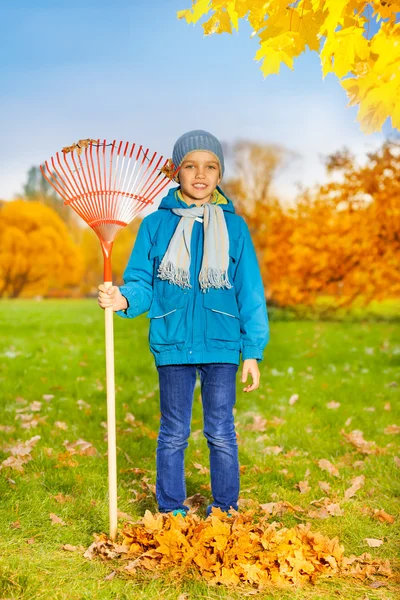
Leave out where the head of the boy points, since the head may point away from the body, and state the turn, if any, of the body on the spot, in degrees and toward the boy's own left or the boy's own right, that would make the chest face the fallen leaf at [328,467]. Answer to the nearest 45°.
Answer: approximately 135° to the boy's own left

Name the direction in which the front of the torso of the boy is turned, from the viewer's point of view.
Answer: toward the camera

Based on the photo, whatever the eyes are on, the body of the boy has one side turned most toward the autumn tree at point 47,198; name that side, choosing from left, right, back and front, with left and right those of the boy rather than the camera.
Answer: back

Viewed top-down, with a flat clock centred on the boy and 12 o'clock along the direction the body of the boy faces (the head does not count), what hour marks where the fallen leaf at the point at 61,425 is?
The fallen leaf is roughly at 5 o'clock from the boy.

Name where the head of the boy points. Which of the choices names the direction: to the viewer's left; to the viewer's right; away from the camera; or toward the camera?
toward the camera

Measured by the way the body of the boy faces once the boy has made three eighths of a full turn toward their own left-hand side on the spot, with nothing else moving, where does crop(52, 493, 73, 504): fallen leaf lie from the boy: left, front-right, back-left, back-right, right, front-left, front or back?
left

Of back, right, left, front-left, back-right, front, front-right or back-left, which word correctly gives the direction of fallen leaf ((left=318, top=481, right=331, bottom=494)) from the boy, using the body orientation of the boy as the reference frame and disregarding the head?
back-left

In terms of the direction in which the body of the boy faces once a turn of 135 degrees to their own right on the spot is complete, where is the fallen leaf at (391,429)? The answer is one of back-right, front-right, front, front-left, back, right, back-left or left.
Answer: right

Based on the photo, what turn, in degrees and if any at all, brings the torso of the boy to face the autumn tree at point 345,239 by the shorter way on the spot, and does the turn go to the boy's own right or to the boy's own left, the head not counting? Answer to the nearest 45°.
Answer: approximately 180°

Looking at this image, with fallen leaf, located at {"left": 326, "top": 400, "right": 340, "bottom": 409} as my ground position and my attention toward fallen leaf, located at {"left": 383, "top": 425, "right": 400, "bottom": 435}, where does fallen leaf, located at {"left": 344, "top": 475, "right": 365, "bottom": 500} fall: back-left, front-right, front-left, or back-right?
front-right

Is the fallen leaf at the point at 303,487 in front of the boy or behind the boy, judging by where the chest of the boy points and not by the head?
behind
